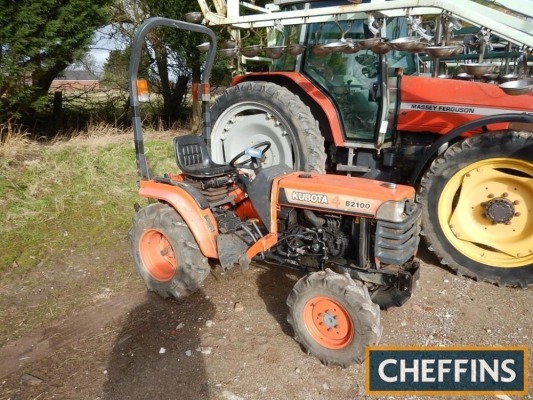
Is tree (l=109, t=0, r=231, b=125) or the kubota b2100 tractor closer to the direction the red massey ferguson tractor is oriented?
the kubota b2100 tractor

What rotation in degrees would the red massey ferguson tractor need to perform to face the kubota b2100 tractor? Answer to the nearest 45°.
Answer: approximately 90° to its right

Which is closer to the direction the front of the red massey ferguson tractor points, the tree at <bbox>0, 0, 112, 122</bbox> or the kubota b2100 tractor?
the kubota b2100 tractor

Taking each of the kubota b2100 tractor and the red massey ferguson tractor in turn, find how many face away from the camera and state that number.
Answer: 0

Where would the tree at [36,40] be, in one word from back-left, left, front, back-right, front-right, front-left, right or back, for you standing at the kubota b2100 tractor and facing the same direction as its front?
back

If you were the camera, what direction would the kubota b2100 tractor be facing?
facing the viewer and to the right of the viewer

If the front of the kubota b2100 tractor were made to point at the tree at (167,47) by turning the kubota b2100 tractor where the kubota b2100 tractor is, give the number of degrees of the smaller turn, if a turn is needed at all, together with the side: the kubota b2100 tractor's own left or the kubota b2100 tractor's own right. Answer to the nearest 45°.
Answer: approximately 135° to the kubota b2100 tractor's own left

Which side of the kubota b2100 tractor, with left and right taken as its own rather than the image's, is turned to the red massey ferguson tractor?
left

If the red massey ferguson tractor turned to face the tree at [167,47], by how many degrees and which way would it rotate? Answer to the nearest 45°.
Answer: approximately 180°
